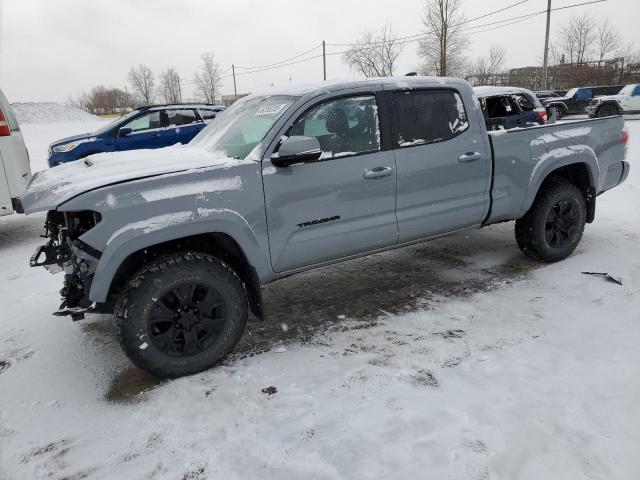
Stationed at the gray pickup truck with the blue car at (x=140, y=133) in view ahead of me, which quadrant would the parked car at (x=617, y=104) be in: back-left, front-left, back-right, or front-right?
front-right

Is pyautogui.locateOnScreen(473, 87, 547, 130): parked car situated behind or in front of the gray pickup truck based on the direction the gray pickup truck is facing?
behind

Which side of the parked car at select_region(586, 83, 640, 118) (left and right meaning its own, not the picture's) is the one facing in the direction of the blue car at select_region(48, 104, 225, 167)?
front

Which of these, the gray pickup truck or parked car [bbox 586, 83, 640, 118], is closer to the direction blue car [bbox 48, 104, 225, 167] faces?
the gray pickup truck

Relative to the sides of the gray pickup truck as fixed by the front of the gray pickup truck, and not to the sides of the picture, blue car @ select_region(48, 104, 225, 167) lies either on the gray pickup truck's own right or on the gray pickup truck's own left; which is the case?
on the gray pickup truck's own right

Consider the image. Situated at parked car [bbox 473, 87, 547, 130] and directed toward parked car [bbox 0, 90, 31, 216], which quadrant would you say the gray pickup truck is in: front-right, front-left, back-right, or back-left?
front-left

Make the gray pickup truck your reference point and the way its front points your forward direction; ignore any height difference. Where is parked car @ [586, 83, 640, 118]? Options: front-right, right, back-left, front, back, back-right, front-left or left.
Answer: back

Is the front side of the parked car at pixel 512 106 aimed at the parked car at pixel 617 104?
no

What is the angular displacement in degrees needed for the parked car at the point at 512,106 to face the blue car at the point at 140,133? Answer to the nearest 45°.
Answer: approximately 45° to its left

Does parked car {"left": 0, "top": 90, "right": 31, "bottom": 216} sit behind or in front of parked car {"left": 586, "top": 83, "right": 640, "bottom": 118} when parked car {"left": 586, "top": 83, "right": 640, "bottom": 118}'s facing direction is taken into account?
in front

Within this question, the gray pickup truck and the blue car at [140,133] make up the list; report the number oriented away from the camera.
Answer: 0

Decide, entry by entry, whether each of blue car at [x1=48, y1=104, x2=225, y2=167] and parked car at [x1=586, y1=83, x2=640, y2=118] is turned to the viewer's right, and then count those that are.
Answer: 0

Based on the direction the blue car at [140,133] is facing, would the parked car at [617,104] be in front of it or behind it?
behind

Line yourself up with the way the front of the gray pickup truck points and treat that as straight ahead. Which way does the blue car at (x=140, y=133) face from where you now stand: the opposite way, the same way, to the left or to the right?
the same way

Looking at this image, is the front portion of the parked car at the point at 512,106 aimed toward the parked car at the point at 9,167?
no
